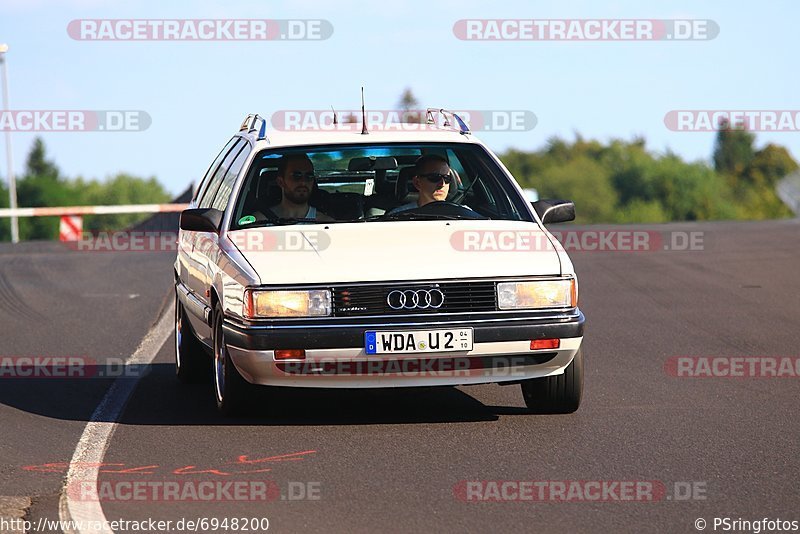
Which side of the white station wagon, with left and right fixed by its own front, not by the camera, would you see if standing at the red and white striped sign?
back

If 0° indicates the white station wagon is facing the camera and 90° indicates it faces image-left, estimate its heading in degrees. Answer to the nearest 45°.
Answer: approximately 0°
